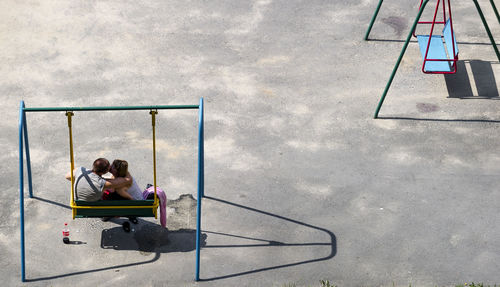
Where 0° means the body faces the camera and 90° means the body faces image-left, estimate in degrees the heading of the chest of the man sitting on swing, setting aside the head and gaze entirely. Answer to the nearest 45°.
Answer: approximately 180°

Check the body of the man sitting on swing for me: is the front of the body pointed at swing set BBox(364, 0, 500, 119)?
no

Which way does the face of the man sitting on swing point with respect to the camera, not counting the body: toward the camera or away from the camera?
away from the camera
